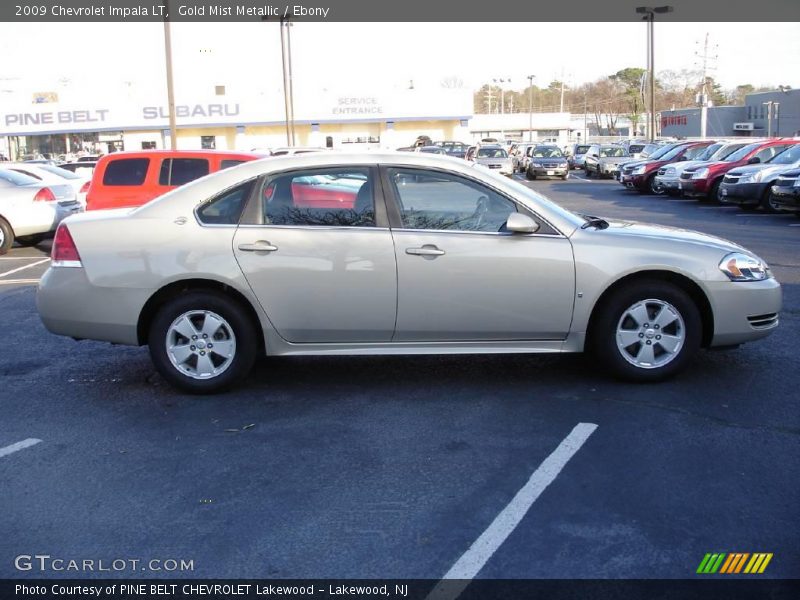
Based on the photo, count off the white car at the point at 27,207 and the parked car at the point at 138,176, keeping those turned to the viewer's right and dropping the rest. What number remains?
1

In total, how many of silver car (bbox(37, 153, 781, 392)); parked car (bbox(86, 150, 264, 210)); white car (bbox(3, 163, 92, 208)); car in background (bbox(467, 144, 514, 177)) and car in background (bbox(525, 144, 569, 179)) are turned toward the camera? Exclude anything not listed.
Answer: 2

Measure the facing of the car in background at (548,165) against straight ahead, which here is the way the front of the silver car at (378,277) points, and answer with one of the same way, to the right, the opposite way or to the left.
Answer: to the right

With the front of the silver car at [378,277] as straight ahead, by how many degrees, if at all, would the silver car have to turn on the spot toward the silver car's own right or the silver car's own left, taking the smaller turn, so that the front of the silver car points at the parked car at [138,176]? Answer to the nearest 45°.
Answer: approximately 135° to the silver car's own left

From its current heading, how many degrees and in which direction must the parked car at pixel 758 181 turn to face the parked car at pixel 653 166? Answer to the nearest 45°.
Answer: approximately 135° to its right

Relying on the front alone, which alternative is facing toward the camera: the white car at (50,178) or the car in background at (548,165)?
the car in background

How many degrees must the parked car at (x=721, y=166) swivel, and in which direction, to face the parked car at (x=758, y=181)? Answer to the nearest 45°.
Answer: approximately 45° to its left

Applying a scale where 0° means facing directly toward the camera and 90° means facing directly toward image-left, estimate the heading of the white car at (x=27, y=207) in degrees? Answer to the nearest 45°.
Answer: approximately 135°

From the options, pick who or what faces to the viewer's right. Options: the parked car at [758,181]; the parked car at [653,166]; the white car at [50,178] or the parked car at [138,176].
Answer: the parked car at [138,176]

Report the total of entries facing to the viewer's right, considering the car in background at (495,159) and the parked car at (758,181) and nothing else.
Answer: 0

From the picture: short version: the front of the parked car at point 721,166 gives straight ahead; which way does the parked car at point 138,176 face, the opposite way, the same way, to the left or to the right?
the opposite way

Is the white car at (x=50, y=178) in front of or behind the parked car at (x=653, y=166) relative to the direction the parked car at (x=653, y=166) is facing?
in front

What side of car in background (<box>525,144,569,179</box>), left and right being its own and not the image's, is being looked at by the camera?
front

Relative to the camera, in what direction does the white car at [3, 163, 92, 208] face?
facing away from the viewer and to the left of the viewer

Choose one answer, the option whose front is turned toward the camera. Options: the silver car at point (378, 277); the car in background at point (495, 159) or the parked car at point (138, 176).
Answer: the car in background

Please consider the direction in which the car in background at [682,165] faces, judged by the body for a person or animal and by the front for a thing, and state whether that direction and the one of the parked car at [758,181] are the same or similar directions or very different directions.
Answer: same or similar directions
